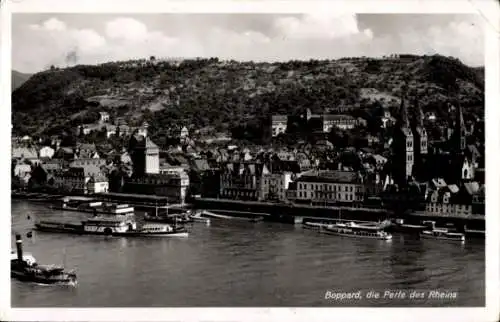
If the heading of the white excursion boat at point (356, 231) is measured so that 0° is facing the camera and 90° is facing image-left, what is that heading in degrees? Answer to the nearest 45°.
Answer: approximately 90°

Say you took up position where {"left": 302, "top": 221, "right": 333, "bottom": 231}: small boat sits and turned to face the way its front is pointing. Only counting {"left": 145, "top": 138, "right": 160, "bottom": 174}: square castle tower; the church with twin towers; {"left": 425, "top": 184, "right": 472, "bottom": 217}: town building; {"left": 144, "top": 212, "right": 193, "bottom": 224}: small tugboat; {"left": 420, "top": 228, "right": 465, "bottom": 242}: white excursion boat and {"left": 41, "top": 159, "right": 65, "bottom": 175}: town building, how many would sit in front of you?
3

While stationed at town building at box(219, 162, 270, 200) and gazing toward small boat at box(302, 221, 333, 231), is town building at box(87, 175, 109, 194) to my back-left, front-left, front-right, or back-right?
back-right

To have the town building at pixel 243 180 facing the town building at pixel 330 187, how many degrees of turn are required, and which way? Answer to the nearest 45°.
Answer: approximately 45° to its left

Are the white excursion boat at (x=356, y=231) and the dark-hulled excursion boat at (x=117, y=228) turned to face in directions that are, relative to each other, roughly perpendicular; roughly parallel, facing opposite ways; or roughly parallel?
roughly parallel

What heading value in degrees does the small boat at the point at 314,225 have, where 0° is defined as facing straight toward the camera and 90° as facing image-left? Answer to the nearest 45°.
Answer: approximately 90°

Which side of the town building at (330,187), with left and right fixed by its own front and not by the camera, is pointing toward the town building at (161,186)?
right

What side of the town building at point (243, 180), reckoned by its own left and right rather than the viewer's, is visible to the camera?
front

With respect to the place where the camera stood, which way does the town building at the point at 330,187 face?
facing the viewer

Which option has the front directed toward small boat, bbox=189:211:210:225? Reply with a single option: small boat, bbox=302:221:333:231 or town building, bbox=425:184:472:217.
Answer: small boat, bbox=302:221:333:231

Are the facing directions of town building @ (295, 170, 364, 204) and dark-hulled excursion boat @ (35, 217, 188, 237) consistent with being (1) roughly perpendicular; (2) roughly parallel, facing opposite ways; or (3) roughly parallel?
roughly perpendicular

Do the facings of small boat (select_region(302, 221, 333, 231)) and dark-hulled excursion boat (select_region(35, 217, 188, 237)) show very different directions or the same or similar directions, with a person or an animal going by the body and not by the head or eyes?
same or similar directions

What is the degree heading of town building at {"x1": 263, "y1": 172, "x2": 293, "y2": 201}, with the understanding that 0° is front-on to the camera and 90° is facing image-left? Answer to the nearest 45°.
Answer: approximately 0°

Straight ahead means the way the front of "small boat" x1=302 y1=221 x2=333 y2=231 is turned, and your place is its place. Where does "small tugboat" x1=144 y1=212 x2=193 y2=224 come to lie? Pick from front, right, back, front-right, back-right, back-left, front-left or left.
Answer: front

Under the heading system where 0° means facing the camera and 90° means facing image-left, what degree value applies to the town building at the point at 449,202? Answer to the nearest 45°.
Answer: approximately 0°

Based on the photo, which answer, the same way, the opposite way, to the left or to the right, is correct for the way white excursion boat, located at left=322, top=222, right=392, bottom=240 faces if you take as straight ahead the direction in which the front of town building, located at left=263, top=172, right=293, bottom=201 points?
to the right

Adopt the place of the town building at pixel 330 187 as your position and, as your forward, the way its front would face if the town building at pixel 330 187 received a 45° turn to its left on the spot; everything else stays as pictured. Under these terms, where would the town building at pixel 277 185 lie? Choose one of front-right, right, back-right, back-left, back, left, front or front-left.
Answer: back
